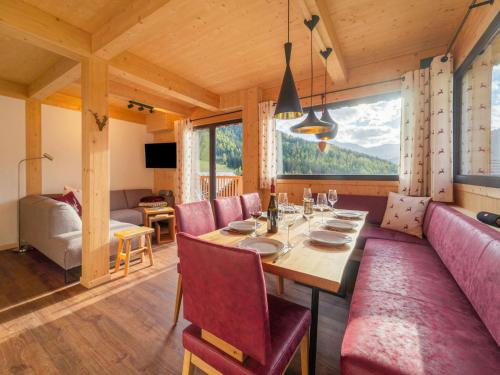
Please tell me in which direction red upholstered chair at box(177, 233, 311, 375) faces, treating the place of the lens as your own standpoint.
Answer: facing away from the viewer and to the right of the viewer

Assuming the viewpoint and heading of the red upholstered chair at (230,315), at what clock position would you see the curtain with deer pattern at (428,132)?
The curtain with deer pattern is roughly at 12 o'clock from the red upholstered chair.

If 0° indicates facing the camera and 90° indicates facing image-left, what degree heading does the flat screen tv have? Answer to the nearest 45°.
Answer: approximately 0°

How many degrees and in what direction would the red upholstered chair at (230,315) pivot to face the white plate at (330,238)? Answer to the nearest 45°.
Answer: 0° — it already faces it

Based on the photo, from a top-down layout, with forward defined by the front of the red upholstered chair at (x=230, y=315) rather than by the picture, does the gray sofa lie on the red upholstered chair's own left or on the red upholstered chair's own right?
on the red upholstered chair's own left
